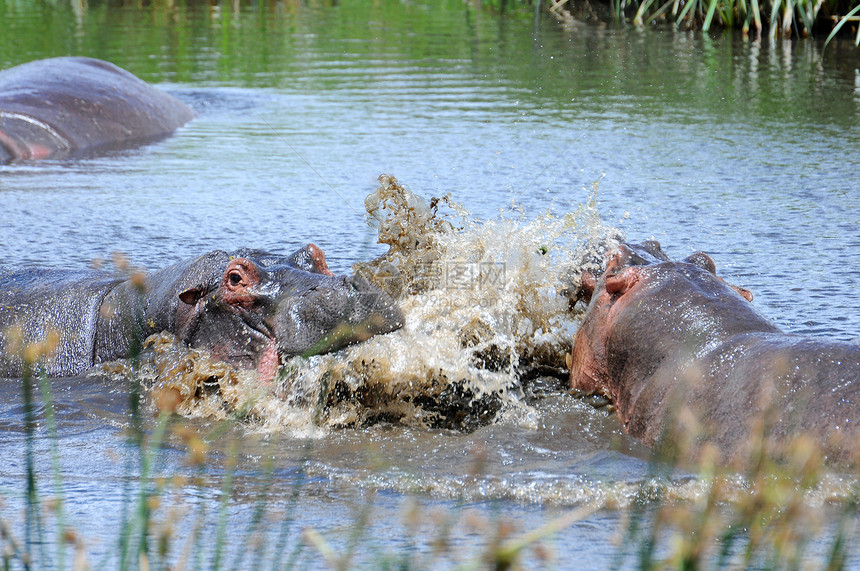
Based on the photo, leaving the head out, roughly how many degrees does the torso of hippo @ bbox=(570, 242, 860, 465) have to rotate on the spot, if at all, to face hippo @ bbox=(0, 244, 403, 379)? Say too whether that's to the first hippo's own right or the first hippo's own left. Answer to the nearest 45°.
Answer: approximately 45° to the first hippo's own left

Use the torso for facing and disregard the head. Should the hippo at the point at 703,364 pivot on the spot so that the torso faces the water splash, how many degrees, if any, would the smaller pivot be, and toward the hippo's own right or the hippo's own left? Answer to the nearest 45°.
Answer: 0° — it already faces it

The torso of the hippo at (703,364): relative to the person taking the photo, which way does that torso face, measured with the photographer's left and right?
facing away from the viewer and to the left of the viewer
